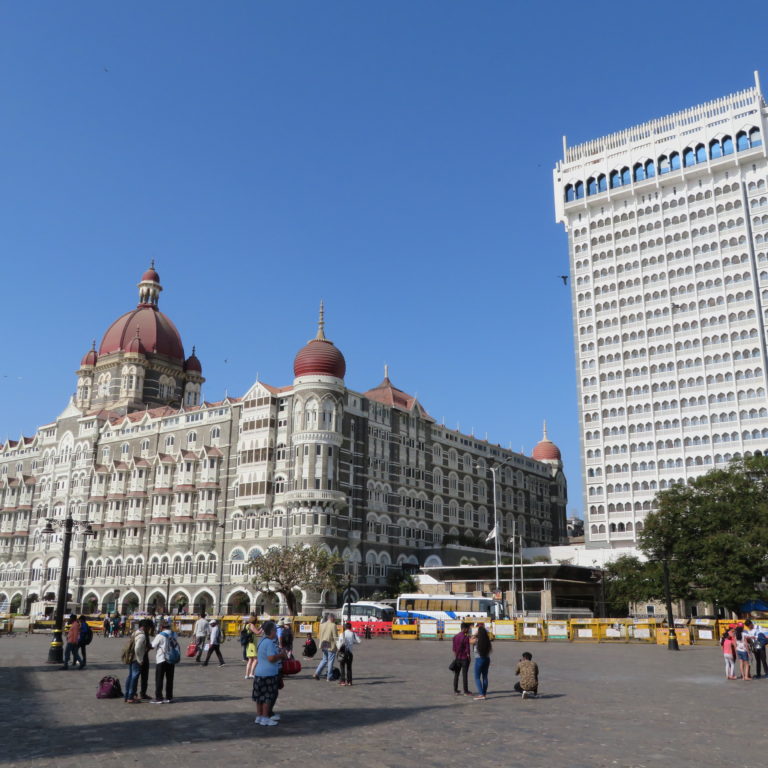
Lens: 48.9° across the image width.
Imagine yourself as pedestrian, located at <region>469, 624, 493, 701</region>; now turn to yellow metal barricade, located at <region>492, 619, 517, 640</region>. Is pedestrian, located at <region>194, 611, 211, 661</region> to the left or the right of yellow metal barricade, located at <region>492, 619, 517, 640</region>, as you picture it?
left

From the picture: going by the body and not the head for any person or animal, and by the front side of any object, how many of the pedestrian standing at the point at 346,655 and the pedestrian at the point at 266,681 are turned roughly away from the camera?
1

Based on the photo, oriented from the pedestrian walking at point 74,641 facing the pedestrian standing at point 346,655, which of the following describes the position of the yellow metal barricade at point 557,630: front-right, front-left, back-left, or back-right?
front-left
